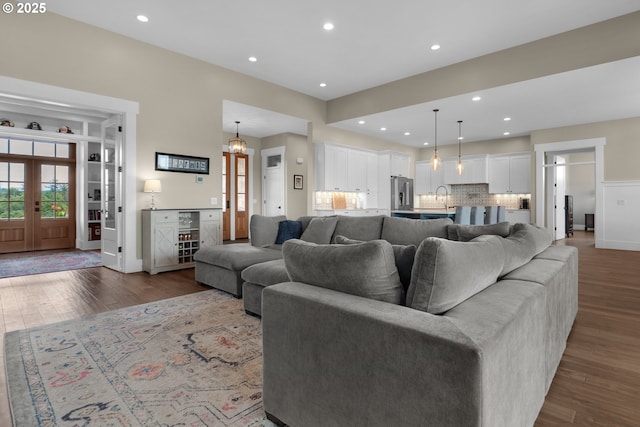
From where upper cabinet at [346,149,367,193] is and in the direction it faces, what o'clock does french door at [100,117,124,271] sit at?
The french door is roughly at 3 o'clock from the upper cabinet.

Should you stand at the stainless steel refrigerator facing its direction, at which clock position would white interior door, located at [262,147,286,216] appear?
The white interior door is roughly at 4 o'clock from the stainless steel refrigerator.

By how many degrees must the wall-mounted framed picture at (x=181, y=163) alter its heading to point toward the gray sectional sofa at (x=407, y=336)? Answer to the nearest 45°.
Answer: approximately 45° to its right

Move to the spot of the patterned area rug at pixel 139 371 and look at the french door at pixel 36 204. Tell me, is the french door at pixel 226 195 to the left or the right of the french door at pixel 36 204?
right

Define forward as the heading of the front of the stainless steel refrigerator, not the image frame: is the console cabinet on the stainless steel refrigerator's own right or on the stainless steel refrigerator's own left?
on the stainless steel refrigerator's own right

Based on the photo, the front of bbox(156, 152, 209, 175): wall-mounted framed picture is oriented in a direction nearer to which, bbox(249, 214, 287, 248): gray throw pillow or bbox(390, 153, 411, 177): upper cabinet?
the gray throw pillow

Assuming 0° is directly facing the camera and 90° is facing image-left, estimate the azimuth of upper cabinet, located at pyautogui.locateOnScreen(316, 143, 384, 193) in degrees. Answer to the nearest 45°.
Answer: approximately 315°
